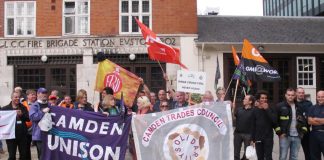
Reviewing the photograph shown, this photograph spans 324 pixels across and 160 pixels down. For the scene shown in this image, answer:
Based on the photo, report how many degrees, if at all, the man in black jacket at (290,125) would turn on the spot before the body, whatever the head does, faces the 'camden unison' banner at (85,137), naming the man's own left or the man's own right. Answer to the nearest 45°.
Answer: approximately 45° to the man's own right

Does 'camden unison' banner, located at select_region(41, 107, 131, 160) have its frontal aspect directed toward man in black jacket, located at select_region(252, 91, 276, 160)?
no

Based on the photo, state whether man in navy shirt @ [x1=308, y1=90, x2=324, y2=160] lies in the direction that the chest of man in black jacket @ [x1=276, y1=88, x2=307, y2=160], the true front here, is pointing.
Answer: no

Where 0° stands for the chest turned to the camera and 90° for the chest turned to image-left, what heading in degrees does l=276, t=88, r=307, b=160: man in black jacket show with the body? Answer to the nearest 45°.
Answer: approximately 0°

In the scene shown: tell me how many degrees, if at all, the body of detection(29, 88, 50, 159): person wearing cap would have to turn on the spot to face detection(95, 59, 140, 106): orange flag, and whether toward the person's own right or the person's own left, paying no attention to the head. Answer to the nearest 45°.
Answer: approximately 90° to the person's own left

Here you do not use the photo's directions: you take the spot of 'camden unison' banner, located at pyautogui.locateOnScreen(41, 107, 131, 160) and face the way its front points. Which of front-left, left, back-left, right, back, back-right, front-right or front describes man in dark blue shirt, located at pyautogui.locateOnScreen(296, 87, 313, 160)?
left

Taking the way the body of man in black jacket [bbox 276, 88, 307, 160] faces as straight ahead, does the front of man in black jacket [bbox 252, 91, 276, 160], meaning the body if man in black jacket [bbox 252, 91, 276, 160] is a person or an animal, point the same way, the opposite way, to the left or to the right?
the same way

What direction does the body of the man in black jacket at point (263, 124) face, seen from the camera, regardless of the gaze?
toward the camera

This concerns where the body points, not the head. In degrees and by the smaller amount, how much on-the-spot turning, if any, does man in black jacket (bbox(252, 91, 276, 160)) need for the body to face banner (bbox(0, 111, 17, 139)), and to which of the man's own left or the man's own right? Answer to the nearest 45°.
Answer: approximately 90° to the man's own right

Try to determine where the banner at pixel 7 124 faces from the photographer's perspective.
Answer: facing the viewer

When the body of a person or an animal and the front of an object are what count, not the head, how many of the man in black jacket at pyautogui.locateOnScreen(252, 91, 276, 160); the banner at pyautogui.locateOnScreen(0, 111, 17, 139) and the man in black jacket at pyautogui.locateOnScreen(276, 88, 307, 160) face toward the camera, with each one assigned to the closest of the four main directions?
3

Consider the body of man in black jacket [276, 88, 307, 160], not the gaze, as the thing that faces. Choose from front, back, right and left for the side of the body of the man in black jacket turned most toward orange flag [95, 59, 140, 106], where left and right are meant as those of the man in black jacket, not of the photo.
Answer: right

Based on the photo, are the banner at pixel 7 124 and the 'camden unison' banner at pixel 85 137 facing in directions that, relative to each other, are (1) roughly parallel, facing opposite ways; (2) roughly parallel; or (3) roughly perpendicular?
roughly parallel

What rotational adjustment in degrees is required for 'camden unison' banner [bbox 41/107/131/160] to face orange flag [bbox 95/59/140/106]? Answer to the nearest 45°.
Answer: approximately 180°

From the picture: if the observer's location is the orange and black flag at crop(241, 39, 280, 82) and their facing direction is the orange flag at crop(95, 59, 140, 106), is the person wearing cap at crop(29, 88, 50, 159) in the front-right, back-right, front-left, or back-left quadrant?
front-left
